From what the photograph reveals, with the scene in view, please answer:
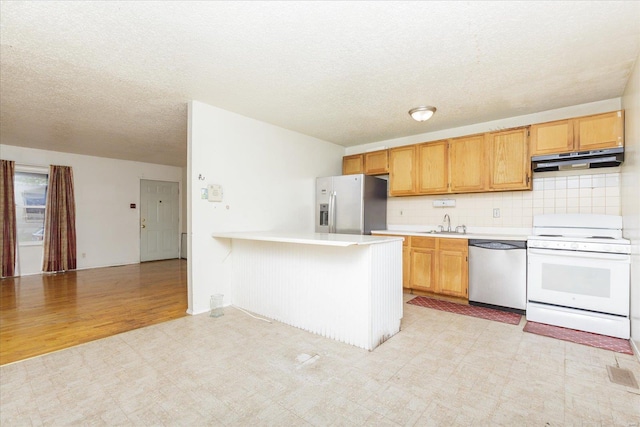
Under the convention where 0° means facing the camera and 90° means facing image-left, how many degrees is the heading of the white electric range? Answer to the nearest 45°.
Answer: approximately 0°

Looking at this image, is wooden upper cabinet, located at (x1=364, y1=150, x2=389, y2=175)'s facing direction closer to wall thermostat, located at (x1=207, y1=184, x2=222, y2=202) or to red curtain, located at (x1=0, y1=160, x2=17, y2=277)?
the wall thermostat

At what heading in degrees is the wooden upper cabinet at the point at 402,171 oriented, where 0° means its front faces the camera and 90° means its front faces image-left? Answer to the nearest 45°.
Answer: approximately 45°

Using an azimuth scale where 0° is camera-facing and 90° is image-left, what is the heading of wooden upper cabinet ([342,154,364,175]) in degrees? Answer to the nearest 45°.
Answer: approximately 45°

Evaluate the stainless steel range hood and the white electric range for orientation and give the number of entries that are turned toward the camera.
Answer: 2

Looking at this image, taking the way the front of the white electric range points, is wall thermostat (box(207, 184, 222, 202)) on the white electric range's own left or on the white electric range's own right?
on the white electric range's own right

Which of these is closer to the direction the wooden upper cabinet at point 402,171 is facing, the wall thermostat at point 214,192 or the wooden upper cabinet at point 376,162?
the wall thermostat

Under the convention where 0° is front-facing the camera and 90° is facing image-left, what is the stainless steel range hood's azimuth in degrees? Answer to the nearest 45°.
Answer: approximately 0°

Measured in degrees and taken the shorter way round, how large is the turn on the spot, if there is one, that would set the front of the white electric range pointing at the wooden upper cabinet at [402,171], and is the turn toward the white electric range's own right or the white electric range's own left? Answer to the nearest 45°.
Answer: approximately 90° to the white electric range's own right
